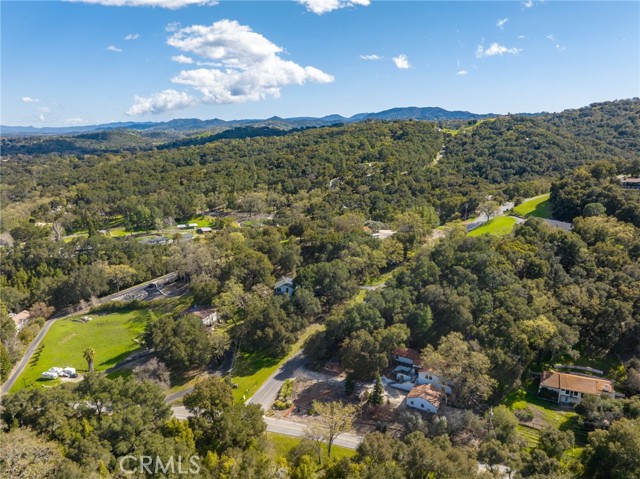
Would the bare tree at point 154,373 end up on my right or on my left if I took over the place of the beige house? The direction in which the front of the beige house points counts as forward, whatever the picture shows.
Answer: on my right

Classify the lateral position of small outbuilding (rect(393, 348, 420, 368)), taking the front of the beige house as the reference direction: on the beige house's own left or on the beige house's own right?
on the beige house's own right

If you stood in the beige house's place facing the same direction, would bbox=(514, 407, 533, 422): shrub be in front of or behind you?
in front

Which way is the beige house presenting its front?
toward the camera

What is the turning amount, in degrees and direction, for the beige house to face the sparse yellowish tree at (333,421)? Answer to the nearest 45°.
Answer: approximately 45° to its right

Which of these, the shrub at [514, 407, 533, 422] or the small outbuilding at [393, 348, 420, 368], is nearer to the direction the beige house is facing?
the shrub

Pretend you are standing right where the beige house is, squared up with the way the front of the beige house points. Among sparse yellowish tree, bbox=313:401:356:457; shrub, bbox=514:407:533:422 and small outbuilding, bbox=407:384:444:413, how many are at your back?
0

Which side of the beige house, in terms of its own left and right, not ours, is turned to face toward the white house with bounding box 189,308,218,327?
right
